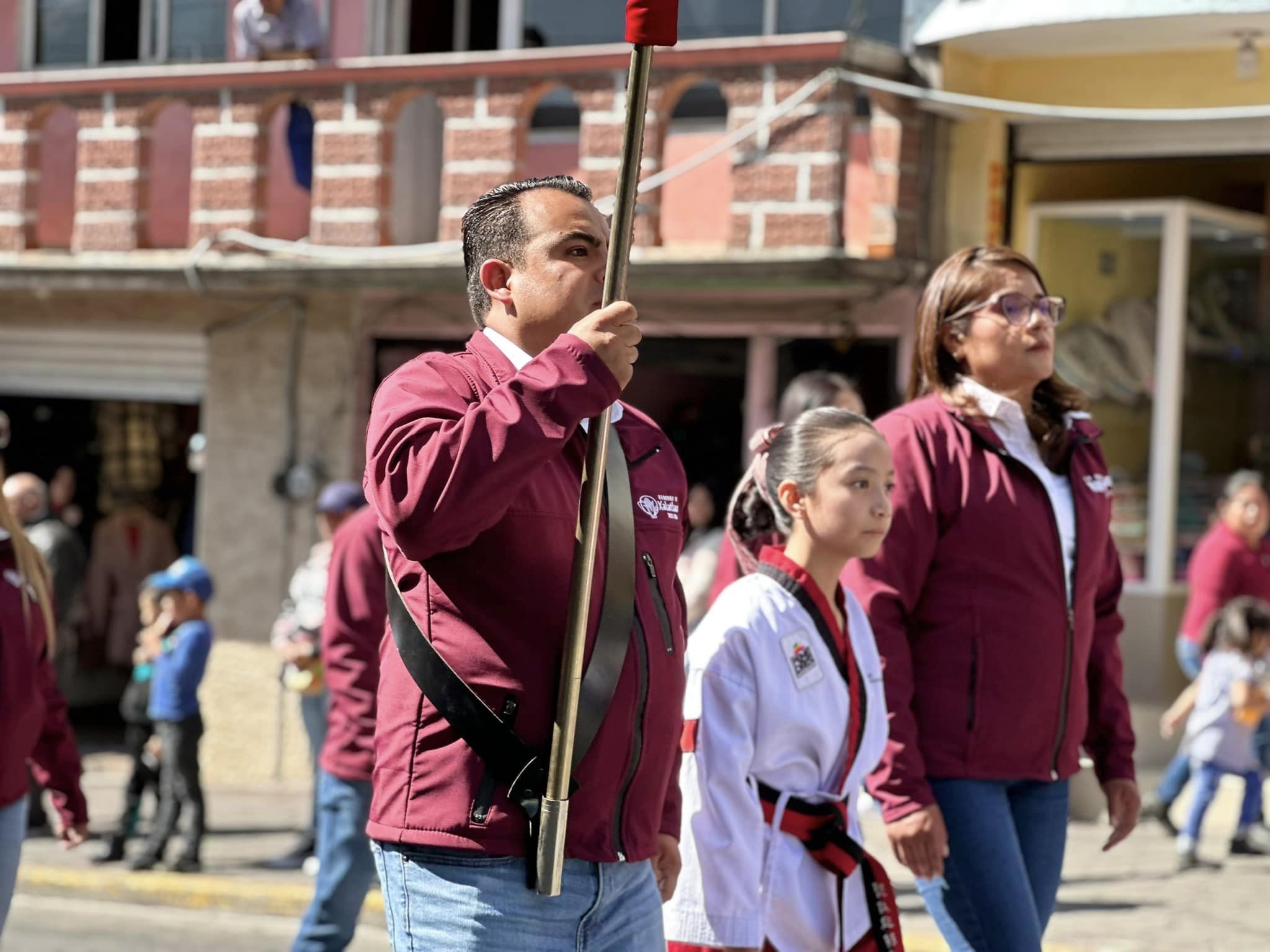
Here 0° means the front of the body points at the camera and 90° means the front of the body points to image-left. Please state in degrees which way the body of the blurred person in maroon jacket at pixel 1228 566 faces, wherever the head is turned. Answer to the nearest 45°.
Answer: approximately 315°

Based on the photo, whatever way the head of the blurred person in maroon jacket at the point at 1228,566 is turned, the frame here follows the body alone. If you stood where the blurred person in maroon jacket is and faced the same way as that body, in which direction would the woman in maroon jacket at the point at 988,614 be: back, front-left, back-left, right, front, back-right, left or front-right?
front-right

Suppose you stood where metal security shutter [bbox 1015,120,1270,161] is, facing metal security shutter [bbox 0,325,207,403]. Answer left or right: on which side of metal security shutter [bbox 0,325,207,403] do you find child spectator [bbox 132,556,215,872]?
left

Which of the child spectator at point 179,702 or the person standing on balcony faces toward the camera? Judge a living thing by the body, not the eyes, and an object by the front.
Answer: the person standing on balcony

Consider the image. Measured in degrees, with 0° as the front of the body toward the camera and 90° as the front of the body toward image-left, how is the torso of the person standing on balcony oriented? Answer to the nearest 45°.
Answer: approximately 0°

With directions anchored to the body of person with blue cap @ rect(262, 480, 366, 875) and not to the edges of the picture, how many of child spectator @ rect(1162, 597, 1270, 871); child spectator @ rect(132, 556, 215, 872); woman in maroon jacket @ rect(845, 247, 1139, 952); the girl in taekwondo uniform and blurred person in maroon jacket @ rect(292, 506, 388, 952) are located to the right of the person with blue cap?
1

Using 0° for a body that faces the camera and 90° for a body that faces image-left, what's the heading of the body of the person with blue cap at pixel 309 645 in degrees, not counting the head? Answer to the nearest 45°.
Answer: approximately 45°
